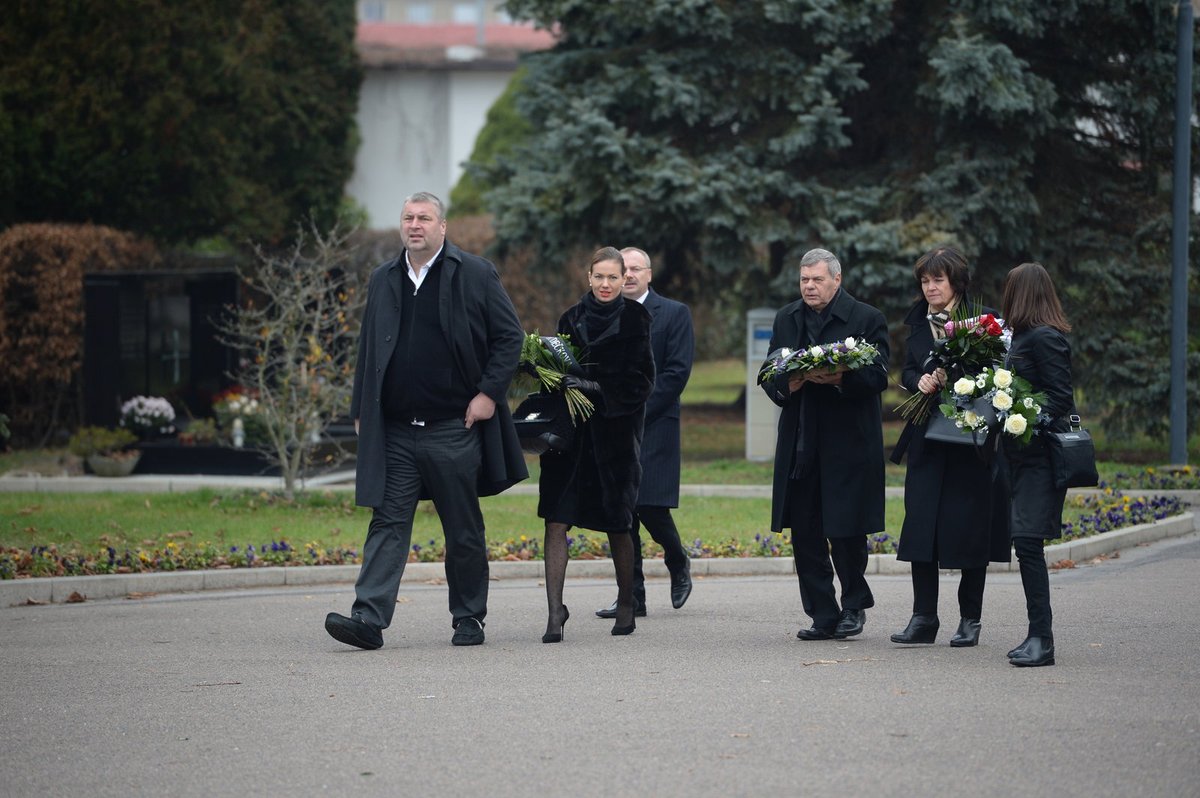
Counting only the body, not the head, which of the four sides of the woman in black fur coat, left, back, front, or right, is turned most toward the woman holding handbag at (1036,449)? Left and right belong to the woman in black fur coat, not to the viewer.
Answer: left

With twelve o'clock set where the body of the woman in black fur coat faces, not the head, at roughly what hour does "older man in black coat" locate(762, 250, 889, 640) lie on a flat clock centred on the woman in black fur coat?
The older man in black coat is roughly at 8 o'clock from the woman in black fur coat.

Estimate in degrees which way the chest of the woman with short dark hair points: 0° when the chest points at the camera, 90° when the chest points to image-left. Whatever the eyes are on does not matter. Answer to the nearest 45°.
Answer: approximately 45°

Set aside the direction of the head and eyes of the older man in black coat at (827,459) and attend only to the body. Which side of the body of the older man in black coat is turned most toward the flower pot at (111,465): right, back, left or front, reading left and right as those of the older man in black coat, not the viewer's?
right

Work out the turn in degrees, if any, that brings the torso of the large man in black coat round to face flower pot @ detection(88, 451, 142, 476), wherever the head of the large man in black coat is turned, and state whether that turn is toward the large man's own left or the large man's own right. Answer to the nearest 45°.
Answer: approximately 135° to the large man's own right

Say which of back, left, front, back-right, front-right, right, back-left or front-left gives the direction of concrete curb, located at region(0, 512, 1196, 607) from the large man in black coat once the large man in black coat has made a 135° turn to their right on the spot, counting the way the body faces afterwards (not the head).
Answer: front

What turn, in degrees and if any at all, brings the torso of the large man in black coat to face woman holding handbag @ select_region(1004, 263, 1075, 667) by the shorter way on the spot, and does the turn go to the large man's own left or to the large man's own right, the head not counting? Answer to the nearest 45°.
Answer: approximately 135° to the large man's own left

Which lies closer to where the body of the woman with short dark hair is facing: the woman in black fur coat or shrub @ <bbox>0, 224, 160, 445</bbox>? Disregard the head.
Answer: the woman in black fur coat

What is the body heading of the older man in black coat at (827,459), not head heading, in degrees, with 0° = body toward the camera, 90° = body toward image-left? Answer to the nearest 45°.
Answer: approximately 45°
